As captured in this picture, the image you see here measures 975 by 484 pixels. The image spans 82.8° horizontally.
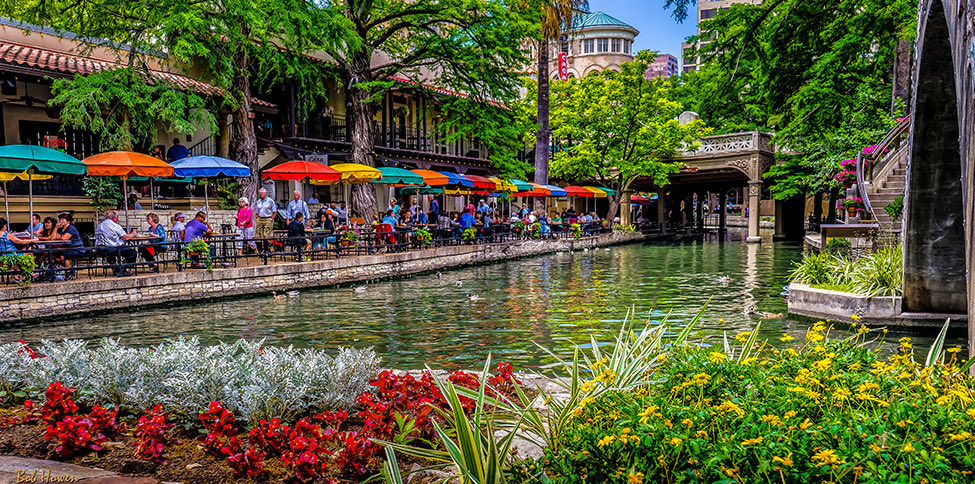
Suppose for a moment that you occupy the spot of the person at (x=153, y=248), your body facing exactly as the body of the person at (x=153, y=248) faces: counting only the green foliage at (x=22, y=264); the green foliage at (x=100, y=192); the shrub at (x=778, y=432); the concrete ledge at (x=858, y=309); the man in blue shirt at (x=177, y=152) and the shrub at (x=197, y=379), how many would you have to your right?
2

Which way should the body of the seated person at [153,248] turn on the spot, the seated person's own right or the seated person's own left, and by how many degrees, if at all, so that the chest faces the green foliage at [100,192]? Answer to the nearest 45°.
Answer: approximately 90° to the seated person's own right

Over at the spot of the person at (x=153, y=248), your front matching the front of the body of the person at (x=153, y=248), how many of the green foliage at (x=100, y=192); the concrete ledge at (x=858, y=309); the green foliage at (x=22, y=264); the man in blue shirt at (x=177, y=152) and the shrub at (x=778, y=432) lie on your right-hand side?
2

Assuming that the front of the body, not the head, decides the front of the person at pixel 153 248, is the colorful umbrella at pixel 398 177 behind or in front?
behind
